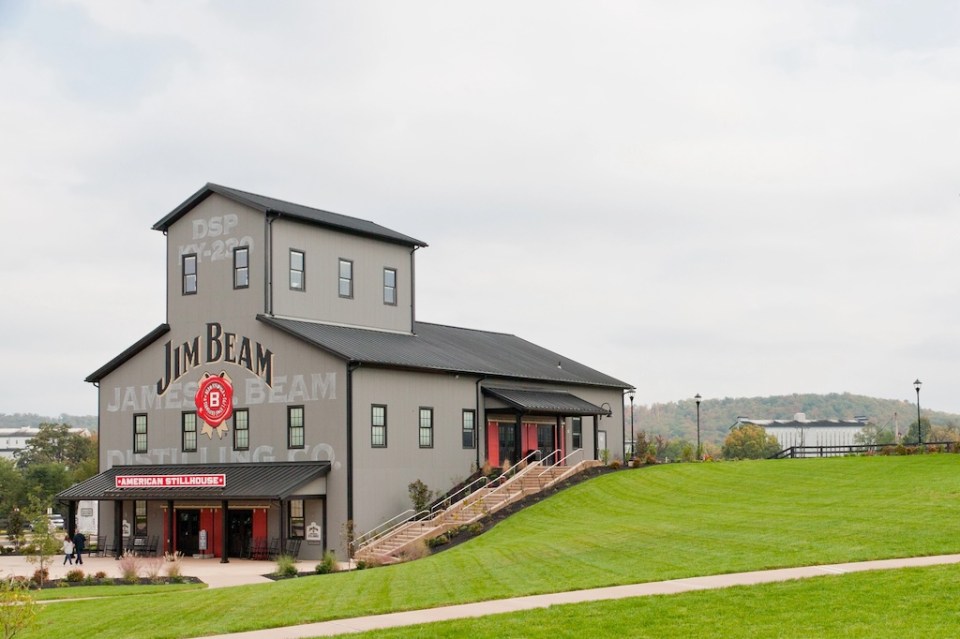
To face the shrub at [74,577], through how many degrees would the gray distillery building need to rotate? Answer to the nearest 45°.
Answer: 0° — it already faces it

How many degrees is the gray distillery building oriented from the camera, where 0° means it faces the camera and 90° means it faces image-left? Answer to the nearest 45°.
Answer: approximately 45°

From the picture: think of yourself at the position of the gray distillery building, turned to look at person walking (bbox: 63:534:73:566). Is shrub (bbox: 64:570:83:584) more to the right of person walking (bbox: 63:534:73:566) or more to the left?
left

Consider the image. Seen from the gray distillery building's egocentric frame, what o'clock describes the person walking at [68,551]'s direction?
The person walking is roughly at 1 o'clock from the gray distillery building.

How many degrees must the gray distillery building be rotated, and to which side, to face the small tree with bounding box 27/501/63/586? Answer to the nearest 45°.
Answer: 0° — it already faces it

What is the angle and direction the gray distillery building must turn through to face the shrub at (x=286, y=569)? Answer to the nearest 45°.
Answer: approximately 45° to its left
